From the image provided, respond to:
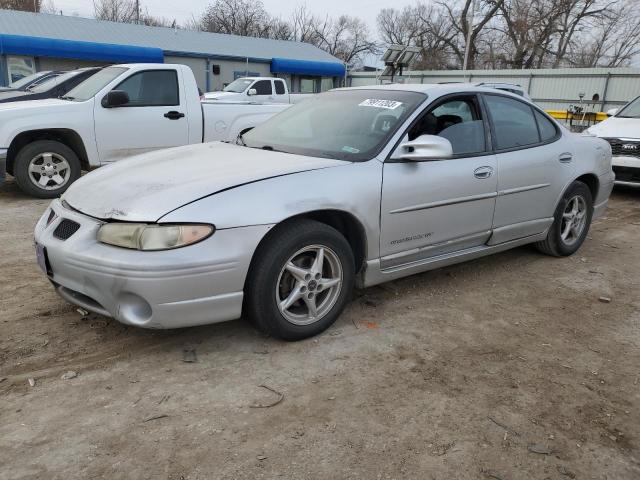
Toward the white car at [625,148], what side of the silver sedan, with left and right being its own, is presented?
back

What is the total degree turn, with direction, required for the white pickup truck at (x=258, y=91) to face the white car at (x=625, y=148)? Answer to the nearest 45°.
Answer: approximately 90° to its left

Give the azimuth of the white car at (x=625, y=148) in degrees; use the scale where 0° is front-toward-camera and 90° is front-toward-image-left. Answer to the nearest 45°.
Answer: approximately 45°

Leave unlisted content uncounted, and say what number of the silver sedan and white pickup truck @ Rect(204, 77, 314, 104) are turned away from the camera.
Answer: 0

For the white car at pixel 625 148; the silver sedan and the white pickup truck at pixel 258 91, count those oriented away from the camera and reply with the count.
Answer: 0

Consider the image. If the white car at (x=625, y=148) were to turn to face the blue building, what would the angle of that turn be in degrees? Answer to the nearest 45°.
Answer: approximately 90° to its right

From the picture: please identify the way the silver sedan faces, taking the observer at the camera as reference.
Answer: facing the viewer and to the left of the viewer

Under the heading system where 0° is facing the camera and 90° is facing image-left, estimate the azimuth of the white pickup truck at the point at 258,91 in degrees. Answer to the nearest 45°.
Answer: approximately 45°

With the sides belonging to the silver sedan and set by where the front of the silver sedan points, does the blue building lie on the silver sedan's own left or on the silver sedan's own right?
on the silver sedan's own right
